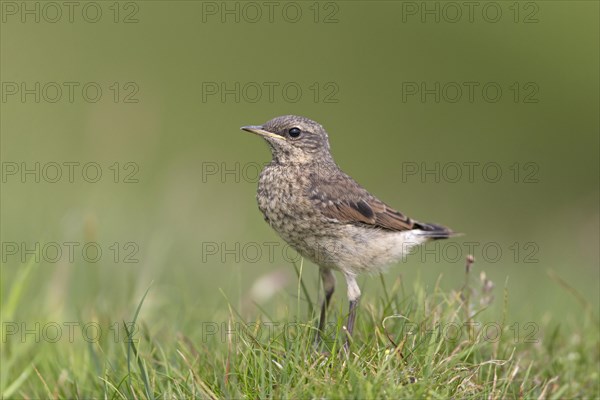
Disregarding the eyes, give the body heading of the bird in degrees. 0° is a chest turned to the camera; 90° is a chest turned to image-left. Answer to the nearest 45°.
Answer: approximately 90°
